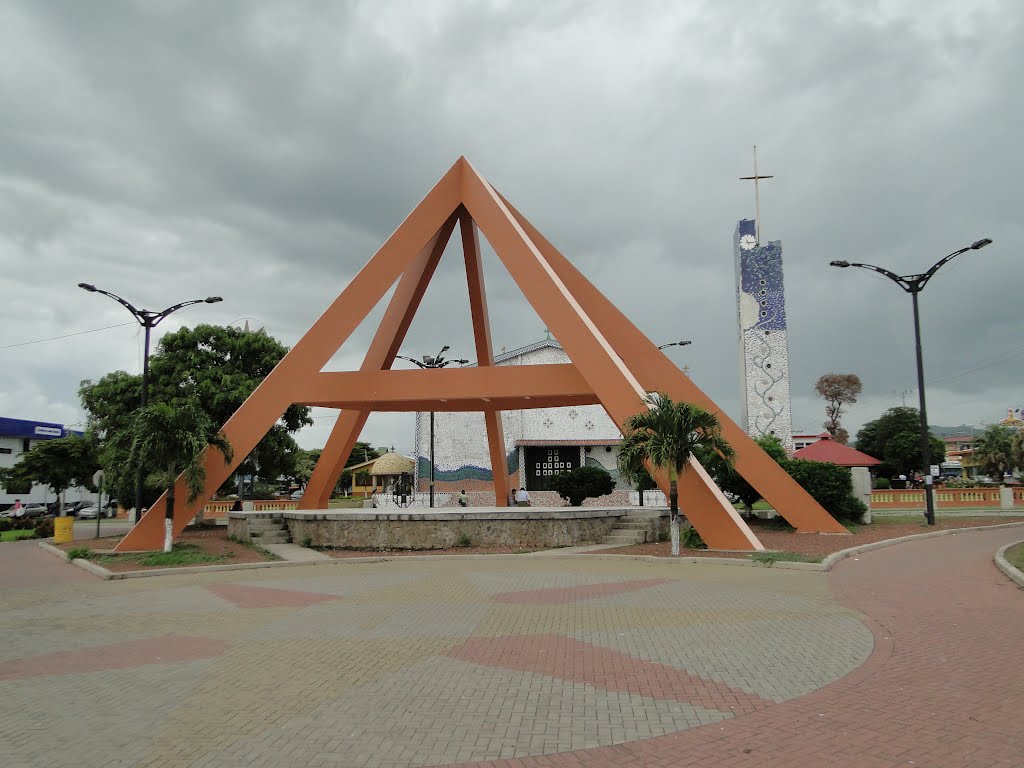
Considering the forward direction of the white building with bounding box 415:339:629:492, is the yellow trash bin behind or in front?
in front

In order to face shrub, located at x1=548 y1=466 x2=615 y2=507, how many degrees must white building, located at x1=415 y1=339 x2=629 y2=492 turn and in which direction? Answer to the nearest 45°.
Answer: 0° — it already faces it

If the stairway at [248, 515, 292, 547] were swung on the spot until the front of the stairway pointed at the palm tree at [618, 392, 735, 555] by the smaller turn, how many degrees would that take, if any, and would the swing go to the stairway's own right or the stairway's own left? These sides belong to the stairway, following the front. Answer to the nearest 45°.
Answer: approximately 45° to the stairway's own left

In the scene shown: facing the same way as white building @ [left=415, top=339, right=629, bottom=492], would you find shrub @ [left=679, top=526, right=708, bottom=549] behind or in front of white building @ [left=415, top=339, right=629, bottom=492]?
in front

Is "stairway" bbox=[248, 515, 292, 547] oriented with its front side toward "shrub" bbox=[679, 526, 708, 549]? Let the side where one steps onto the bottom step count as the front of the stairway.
no

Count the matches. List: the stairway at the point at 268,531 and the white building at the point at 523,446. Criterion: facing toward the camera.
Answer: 2

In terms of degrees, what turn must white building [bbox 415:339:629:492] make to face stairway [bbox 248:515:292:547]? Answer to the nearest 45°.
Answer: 0° — it already faces it

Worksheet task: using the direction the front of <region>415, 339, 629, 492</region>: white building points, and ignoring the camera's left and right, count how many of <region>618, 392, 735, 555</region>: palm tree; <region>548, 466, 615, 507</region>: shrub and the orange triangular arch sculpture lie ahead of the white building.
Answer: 3

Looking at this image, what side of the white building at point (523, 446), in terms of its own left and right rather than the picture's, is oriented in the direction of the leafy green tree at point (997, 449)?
left

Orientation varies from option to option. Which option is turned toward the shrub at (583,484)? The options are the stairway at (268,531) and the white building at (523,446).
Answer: the white building

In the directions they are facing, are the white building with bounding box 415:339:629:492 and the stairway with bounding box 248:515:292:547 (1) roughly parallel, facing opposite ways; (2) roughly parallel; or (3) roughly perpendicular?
roughly parallel

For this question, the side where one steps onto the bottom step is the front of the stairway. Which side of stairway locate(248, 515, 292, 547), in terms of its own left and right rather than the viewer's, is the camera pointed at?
front

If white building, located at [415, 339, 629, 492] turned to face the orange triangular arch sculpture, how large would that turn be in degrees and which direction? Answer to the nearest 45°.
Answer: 0° — it already faces it

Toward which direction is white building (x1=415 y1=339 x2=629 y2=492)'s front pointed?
toward the camera

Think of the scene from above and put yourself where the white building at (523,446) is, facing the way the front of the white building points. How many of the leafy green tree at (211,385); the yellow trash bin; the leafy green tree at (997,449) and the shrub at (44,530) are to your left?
1
